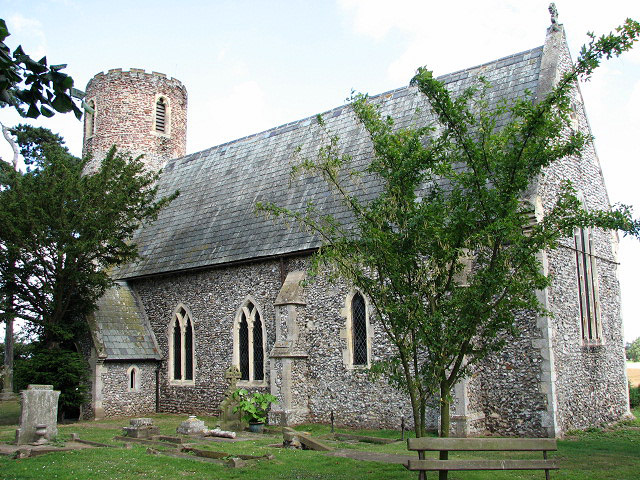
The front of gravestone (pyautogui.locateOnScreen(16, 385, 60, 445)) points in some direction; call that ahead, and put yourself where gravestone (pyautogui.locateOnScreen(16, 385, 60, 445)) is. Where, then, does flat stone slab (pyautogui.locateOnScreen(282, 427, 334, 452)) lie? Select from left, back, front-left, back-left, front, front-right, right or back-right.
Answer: front-left

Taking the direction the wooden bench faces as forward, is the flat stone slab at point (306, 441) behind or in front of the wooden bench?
behind

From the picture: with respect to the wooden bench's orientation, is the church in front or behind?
behind

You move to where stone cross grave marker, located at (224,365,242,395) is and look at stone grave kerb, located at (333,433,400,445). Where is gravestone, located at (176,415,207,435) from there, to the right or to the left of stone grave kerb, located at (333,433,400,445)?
right

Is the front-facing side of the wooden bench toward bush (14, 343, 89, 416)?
no

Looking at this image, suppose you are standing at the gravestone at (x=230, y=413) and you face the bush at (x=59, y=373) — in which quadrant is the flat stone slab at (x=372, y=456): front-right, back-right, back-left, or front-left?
back-left

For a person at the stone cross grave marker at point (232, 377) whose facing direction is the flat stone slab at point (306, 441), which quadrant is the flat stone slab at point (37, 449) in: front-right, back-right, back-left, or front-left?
front-right

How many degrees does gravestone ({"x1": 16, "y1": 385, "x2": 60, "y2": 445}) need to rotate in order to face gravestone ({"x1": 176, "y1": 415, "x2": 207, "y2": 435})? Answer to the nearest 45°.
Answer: approximately 90° to its left

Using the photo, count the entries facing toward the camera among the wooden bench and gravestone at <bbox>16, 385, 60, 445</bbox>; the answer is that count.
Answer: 2

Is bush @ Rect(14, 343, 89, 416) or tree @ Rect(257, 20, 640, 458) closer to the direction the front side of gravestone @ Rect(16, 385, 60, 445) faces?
the tree

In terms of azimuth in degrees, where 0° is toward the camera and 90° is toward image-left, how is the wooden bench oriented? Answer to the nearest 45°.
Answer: approximately 0°

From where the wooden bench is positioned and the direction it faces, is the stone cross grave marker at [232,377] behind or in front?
behind

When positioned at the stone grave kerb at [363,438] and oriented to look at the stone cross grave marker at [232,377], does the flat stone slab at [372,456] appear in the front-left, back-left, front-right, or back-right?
back-left

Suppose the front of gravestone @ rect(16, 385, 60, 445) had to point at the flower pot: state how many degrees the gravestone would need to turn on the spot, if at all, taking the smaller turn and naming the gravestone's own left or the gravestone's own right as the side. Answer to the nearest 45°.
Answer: approximately 90° to the gravestone's own left

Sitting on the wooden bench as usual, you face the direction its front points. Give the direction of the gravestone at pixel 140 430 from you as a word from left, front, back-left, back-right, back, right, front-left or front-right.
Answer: back-right

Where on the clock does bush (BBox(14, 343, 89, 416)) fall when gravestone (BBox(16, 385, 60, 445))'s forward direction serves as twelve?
The bush is roughly at 6 o'clock from the gravestone.

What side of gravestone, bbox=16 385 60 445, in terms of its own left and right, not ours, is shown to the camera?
front

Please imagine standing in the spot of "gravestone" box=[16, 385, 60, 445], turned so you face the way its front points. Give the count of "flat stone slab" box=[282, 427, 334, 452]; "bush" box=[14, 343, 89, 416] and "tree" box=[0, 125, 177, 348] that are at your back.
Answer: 2
